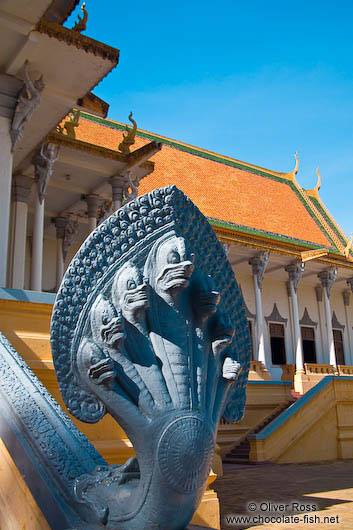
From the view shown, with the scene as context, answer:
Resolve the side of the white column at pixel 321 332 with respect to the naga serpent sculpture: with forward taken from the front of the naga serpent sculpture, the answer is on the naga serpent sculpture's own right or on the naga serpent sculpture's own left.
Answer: on the naga serpent sculpture's own left

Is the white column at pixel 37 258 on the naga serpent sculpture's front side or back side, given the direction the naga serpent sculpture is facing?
on the back side

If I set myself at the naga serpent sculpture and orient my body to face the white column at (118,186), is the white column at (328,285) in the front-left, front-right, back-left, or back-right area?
front-right

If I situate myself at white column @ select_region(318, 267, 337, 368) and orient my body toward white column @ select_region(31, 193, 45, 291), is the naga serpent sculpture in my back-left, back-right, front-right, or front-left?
front-left

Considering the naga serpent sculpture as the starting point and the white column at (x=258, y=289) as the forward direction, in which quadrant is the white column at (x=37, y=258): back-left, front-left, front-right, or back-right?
front-left

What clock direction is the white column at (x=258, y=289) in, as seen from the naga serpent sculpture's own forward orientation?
The white column is roughly at 8 o'clock from the naga serpent sculpture.

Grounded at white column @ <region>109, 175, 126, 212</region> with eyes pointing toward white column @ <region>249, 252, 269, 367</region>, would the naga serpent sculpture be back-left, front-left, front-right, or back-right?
back-right

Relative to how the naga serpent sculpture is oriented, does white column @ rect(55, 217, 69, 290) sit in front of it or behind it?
behind

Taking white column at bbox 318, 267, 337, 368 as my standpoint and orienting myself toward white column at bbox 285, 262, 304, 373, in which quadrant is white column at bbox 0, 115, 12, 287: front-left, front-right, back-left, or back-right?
front-left
